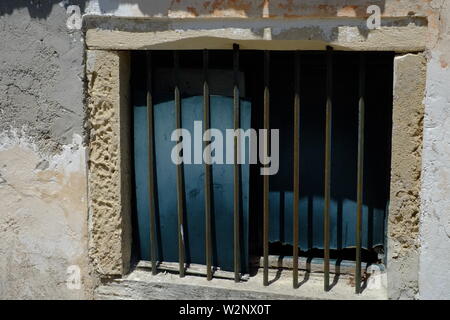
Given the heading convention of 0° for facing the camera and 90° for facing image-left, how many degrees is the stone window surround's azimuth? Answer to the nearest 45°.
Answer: approximately 0°
